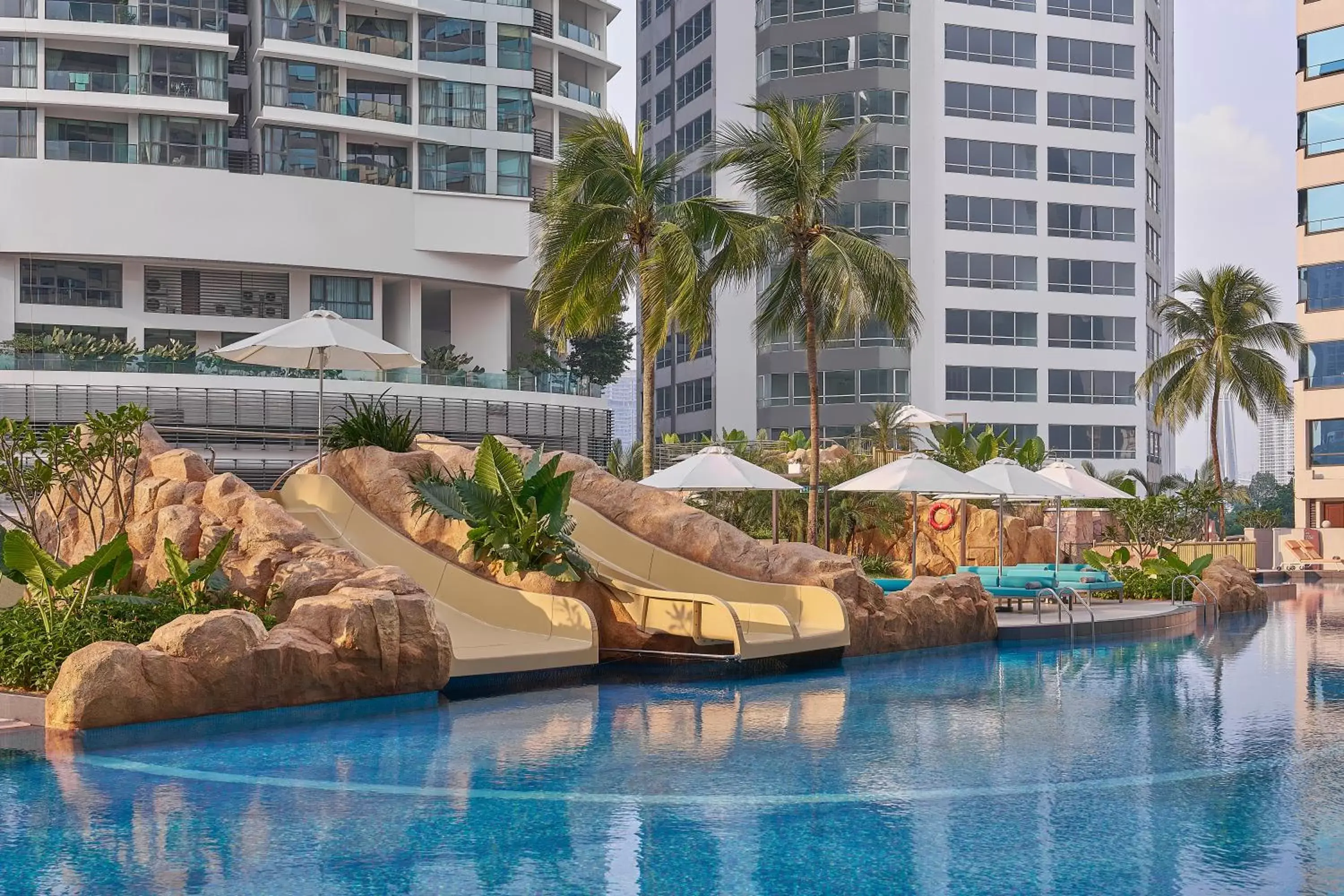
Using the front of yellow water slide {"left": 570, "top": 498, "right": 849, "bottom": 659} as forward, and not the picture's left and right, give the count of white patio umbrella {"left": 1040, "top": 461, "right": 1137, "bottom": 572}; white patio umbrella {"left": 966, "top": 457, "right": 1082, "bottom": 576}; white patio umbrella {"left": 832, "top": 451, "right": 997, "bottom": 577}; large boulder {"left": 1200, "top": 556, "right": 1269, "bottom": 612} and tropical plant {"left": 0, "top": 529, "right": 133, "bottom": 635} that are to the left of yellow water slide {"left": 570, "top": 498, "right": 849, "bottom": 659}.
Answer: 4

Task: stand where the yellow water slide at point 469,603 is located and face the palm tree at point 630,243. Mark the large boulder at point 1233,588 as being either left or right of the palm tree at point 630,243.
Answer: right

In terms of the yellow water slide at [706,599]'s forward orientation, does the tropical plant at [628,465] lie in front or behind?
behind

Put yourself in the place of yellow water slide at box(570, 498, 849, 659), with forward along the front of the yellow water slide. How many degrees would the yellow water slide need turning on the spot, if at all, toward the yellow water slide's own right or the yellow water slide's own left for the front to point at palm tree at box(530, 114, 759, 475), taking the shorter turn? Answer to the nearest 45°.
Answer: approximately 135° to the yellow water slide's own left

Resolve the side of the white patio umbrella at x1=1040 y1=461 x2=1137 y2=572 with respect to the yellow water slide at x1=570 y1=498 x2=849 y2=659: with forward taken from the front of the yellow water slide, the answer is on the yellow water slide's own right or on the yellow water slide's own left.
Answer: on the yellow water slide's own left

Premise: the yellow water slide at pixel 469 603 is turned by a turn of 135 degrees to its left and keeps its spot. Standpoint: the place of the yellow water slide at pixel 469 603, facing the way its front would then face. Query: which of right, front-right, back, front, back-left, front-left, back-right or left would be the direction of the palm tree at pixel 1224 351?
front-right

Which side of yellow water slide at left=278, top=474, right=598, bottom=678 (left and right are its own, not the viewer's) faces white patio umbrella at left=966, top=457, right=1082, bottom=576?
left

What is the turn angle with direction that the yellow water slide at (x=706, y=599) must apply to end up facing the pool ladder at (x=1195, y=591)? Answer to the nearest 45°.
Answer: approximately 90° to its left

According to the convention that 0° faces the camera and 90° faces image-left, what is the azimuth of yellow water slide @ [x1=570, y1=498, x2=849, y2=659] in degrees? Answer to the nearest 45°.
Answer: approximately 315°

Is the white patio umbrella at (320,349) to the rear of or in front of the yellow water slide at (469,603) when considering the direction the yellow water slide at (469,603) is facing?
to the rear

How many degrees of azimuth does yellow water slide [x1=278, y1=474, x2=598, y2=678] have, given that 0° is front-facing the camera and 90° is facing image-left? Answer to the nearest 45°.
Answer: approximately 315°
